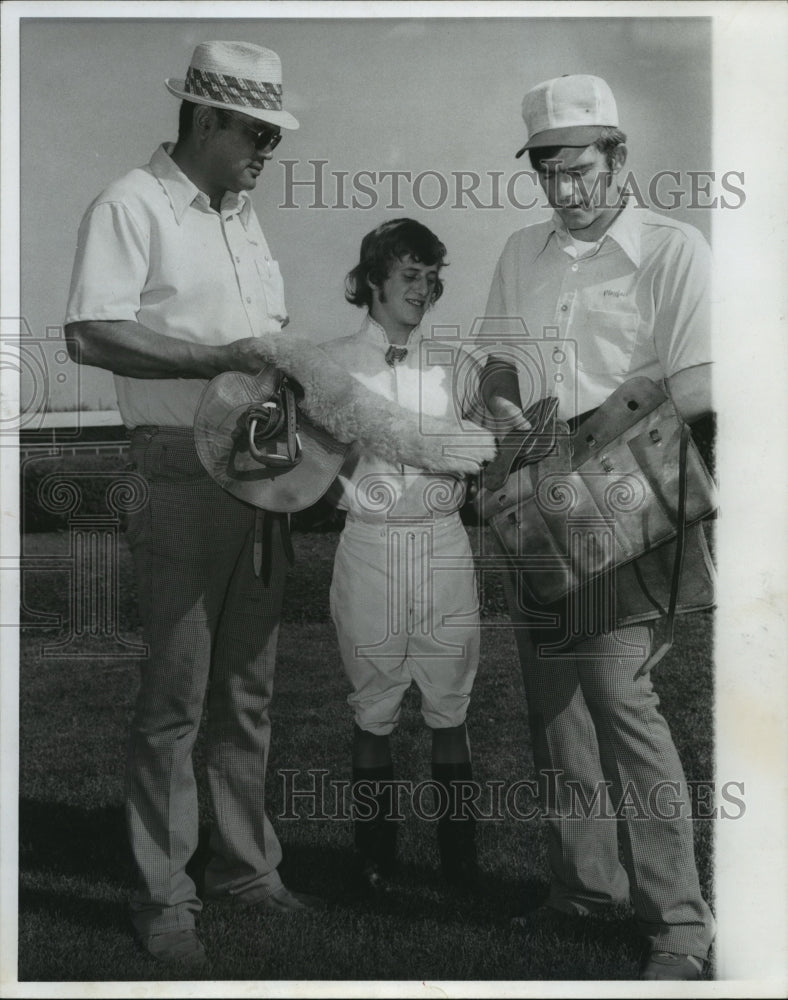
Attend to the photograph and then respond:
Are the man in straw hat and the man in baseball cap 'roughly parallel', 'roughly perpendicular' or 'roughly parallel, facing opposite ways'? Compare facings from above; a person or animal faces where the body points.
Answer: roughly perpendicular

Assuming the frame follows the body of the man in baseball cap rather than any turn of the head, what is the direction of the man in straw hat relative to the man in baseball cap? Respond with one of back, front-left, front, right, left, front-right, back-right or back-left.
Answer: front-right

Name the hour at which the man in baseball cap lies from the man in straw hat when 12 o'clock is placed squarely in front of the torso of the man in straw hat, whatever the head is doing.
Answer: The man in baseball cap is roughly at 11 o'clock from the man in straw hat.

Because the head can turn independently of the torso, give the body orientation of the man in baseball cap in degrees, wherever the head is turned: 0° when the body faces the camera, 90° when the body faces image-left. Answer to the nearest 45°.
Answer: approximately 45°
